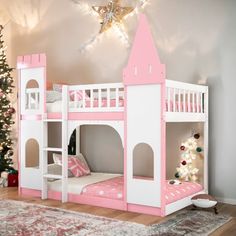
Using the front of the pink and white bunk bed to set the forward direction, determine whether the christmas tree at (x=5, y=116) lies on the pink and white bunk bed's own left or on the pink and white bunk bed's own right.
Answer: on the pink and white bunk bed's own right
